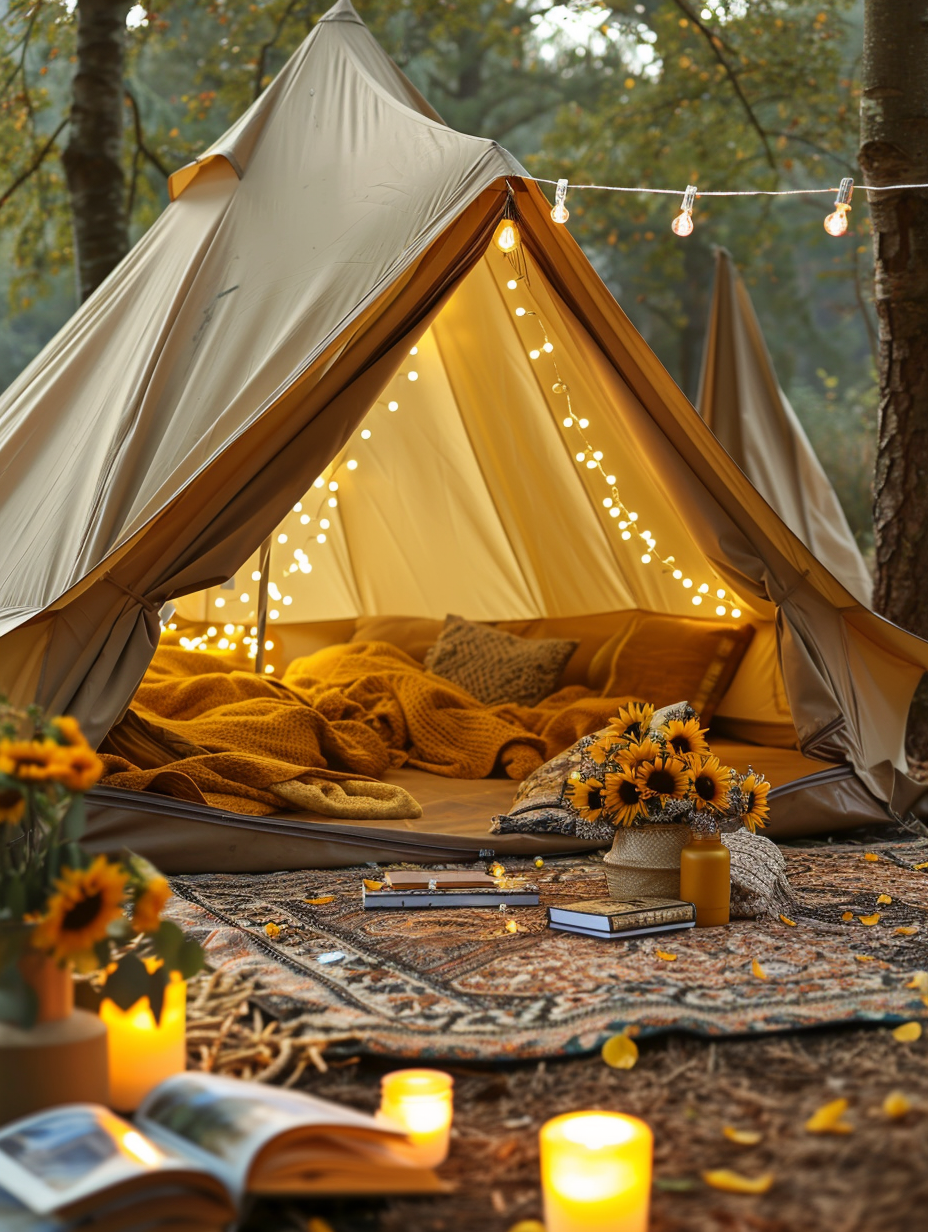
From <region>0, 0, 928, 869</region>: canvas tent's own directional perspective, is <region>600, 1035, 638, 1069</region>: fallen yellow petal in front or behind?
in front

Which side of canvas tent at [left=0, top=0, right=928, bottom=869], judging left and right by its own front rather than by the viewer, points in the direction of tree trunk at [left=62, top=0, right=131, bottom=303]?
back

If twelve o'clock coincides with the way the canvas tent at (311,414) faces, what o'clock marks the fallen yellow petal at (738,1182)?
The fallen yellow petal is roughly at 1 o'clock from the canvas tent.

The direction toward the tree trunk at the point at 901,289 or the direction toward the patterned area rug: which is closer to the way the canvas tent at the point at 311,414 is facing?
the patterned area rug

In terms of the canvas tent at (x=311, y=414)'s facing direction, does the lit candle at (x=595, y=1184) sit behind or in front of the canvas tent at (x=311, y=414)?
in front

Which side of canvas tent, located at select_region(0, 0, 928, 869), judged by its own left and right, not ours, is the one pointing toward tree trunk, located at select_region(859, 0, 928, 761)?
left

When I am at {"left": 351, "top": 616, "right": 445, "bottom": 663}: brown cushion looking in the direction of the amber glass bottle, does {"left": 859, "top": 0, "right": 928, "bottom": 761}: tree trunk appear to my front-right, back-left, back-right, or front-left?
front-left

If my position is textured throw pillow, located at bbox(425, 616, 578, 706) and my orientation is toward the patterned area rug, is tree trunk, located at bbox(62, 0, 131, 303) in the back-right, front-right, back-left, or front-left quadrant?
back-right

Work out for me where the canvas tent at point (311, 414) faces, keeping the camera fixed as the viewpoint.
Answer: facing the viewer and to the right of the viewer

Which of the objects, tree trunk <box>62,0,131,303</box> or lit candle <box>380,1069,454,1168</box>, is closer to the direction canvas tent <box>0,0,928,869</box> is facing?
the lit candle

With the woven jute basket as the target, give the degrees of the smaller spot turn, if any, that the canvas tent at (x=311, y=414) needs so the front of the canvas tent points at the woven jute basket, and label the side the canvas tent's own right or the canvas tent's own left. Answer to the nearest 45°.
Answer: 0° — it already faces it

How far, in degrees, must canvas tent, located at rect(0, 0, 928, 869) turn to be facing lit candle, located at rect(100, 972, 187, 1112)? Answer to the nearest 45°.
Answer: approximately 45° to its right

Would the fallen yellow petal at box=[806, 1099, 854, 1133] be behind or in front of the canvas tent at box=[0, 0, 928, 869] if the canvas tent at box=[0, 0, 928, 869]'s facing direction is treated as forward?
in front

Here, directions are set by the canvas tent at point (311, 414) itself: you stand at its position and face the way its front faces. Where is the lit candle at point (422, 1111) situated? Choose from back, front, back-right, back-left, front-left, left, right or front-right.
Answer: front-right
